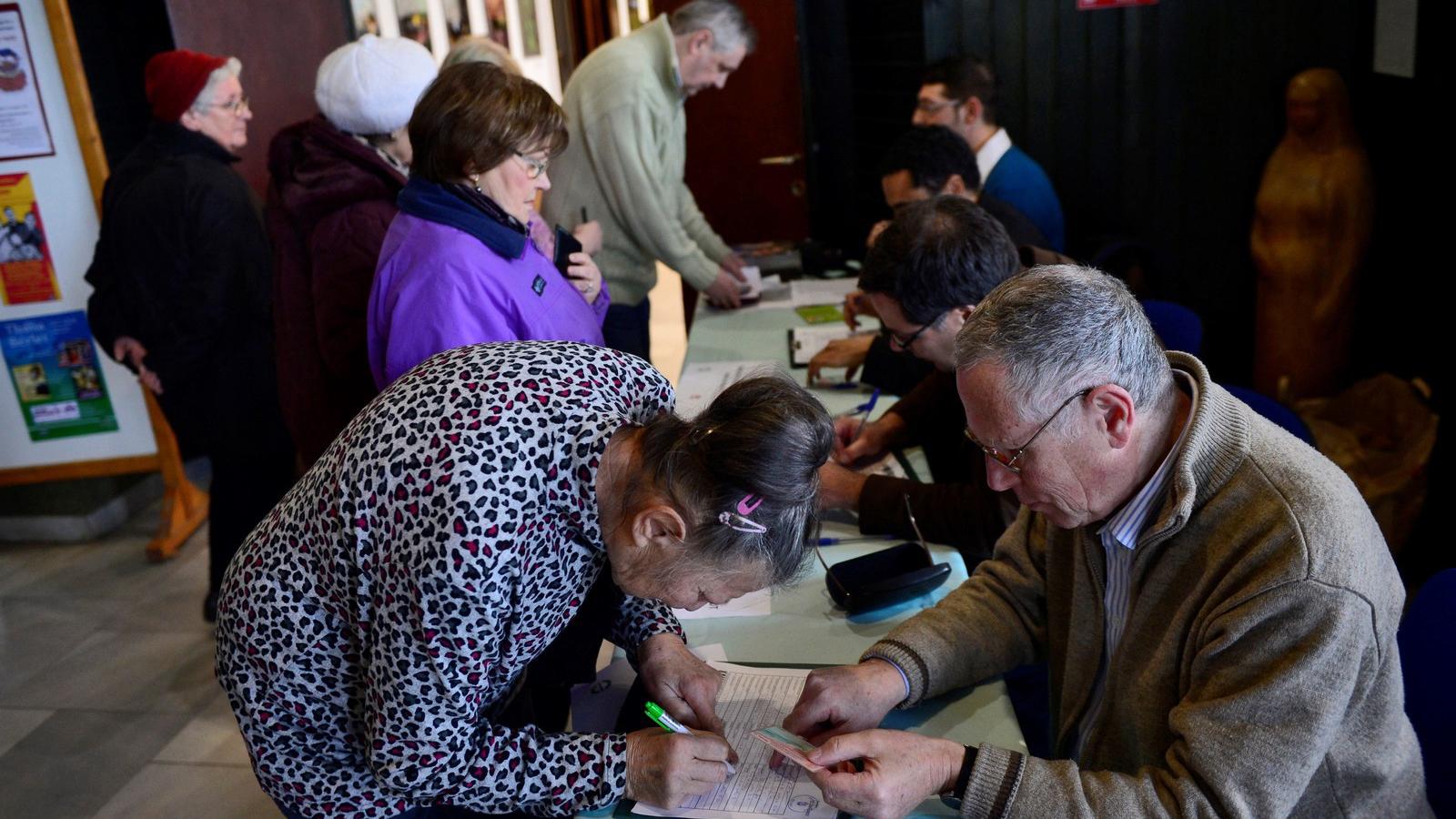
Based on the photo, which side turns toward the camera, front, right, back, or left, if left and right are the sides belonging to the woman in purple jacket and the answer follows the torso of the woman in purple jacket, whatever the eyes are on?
right

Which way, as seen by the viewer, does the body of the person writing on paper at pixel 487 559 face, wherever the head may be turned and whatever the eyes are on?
to the viewer's right

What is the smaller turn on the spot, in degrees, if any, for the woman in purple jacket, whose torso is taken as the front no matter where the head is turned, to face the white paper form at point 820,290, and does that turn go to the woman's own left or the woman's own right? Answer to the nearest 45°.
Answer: approximately 45° to the woman's own left

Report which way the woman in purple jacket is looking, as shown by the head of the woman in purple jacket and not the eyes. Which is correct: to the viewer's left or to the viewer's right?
to the viewer's right

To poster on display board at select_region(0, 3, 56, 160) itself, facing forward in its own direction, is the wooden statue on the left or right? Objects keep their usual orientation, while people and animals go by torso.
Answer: on its left

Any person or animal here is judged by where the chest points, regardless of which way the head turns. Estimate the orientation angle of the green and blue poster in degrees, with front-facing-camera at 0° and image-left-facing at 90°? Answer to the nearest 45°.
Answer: approximately 0°

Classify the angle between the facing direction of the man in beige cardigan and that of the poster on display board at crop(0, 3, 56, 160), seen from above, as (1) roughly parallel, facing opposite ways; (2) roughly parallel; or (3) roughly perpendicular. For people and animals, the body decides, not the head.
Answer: roughly perpendicular

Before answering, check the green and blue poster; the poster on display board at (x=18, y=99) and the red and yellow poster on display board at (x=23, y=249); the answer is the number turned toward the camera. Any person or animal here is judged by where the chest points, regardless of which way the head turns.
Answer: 3

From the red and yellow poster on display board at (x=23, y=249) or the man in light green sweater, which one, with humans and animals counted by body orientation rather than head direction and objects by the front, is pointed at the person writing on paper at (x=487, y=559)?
the red and yellow poster on display board

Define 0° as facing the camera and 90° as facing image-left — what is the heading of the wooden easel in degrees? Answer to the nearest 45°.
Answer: approximately 0°

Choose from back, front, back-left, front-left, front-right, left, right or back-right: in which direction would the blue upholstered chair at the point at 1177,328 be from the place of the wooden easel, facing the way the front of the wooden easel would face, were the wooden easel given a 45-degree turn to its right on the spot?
left
